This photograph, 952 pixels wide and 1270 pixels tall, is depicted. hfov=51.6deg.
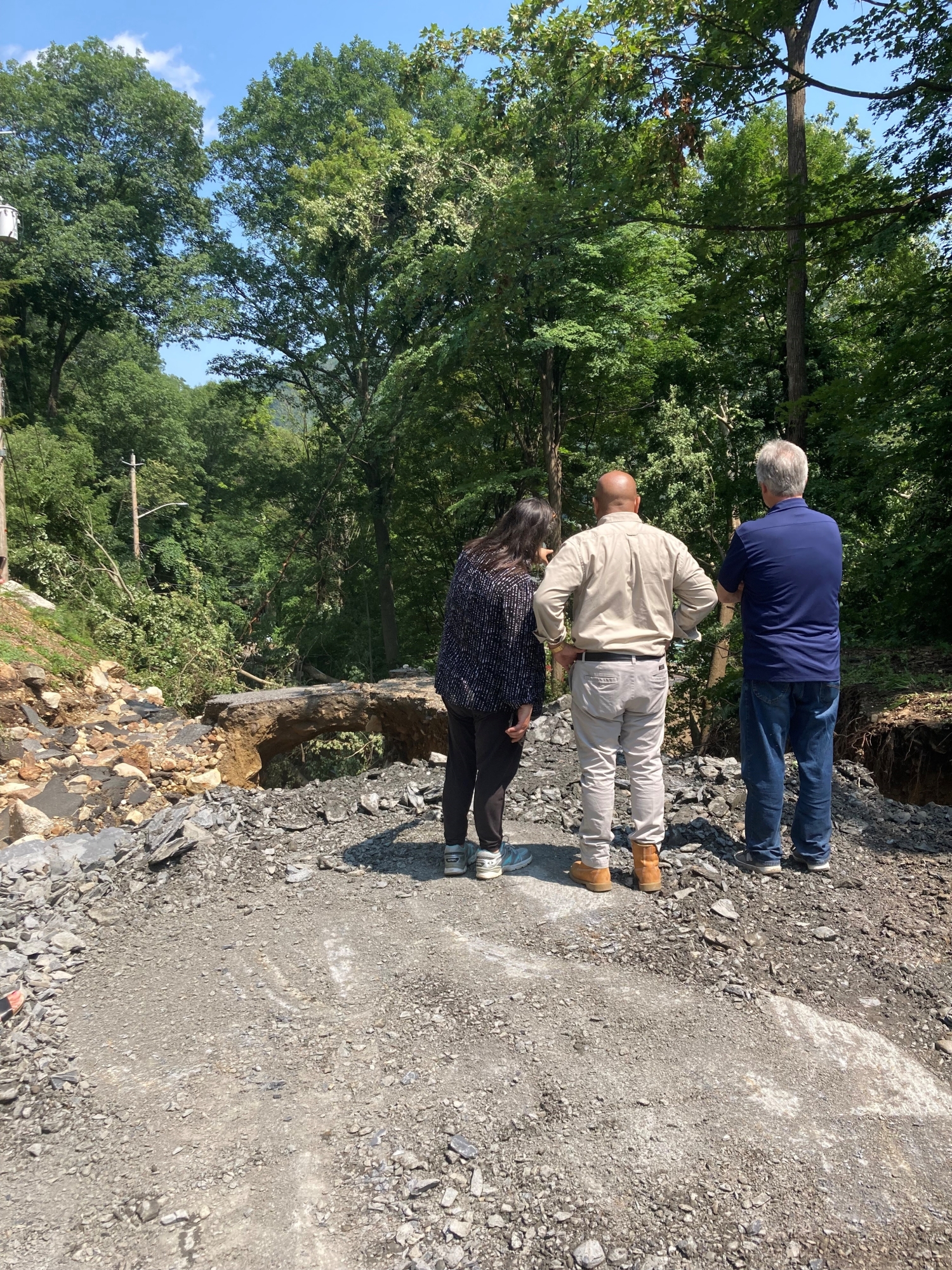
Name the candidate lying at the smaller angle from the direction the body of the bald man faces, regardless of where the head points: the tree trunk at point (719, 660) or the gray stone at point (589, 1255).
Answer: the tree trunk

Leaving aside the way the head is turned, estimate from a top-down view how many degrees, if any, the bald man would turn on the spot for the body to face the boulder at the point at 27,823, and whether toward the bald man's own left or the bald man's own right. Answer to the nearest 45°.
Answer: approximately 45° to the bald man's own left

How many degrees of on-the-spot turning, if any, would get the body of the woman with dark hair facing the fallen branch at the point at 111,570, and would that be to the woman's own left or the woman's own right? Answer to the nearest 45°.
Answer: approximately 90° to the woman's own left

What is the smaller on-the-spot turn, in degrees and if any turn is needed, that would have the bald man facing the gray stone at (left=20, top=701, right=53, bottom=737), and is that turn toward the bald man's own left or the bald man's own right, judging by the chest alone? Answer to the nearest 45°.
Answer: approximately 45° to the bald man's own left

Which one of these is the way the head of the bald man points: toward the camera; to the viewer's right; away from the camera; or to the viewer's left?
away from the camera

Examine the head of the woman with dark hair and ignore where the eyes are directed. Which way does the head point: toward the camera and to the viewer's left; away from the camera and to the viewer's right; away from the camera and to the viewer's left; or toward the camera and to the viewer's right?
away from the camera and to the viewer's right

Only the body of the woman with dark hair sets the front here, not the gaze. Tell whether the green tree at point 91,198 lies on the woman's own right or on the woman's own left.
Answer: on the woman's own left

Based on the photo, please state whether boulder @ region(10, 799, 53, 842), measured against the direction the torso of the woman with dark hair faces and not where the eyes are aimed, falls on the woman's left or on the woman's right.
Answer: on the woman's left

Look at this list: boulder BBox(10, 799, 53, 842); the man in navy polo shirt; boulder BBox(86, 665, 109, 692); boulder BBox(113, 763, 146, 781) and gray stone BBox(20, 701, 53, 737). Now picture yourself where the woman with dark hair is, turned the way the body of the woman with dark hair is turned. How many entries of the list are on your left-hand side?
4

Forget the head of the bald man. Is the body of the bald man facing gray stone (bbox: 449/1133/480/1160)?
no

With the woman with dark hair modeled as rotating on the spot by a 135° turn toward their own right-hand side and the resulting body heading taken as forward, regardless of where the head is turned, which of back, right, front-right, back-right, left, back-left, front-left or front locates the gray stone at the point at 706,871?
left

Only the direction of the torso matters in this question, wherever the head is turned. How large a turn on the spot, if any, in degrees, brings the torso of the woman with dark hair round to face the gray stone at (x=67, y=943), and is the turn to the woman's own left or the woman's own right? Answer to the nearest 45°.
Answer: approximately 135° to the woman's own left

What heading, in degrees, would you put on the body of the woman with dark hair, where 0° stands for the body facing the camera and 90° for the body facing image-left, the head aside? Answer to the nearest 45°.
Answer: approximately 225°

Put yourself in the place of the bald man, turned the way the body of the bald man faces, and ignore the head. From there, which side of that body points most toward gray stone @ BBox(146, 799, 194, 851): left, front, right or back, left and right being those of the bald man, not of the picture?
left

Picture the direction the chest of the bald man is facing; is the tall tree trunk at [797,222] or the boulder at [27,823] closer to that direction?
the tall tree trunk

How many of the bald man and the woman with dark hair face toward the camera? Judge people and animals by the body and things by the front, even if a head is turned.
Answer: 0

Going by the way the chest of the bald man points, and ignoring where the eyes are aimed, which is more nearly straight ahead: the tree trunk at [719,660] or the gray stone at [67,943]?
the tree trunk

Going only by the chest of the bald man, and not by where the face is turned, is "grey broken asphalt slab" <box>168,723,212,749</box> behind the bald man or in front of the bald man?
in front

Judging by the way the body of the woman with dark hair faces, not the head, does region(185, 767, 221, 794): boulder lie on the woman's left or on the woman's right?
on the woman's left

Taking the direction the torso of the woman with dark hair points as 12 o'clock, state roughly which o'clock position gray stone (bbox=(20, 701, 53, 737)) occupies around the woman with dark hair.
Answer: The gray stone is roughly at 9 o'clock from the woman with dark hair.

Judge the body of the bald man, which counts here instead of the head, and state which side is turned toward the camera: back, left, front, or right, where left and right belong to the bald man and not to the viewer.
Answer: back

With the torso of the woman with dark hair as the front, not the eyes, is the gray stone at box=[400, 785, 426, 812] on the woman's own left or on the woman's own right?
on the woman's own left
